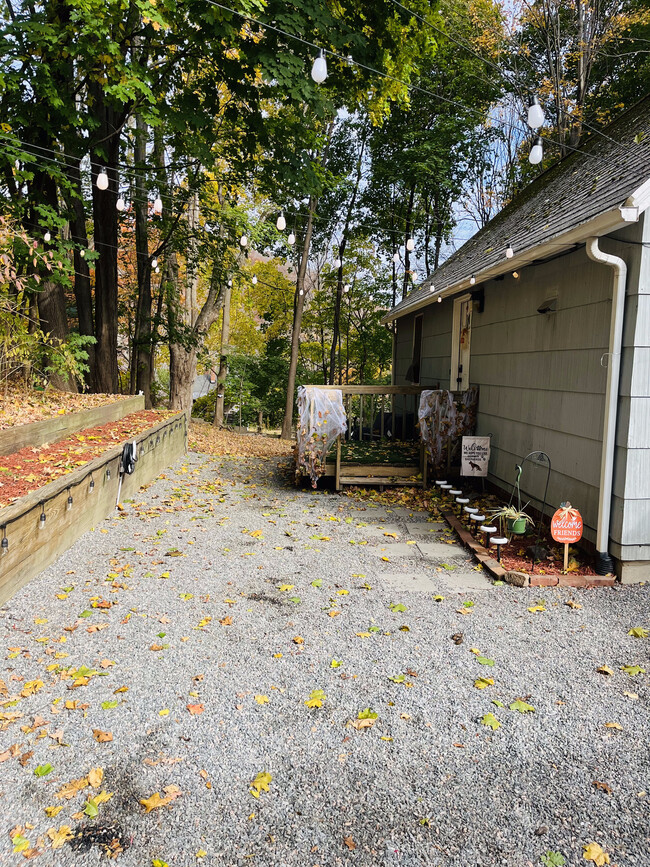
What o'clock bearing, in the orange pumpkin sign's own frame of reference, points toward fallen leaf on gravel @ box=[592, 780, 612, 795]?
The fallen leaf on gravel is roughly at 12 o'clock from the orange pumpkin sign.

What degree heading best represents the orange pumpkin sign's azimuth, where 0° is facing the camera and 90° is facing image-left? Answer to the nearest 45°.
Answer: approximately 0°

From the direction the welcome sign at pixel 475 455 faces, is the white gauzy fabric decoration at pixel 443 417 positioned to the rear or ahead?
to the rear

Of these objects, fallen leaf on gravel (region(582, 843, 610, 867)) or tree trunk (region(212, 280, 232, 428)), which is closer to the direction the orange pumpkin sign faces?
the fallen leaf on gravel

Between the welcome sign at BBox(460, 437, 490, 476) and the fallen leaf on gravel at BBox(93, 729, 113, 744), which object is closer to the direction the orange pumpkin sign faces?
the fallen leaf on gravel

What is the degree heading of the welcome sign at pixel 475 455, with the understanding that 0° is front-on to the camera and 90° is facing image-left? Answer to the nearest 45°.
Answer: approximately 0°

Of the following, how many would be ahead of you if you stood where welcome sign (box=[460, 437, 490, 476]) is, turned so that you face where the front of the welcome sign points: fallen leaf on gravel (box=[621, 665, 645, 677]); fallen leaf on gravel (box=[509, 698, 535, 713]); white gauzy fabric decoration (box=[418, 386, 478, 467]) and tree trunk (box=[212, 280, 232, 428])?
2

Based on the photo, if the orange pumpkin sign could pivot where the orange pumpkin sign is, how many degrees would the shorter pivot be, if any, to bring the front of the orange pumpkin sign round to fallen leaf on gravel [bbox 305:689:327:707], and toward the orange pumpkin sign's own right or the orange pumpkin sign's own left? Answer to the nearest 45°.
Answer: approximately 45° to the orange pumpkin sign's own right

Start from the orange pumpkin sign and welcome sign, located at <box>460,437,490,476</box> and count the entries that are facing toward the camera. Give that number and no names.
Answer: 2

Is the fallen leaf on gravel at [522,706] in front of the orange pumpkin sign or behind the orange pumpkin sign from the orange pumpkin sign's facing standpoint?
in front

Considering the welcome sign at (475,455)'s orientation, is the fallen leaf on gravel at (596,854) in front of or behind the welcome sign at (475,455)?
in front

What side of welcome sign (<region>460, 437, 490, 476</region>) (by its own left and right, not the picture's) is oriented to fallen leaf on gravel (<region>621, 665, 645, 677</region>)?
front

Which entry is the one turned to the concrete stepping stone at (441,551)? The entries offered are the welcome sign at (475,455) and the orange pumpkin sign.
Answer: the welcome sign

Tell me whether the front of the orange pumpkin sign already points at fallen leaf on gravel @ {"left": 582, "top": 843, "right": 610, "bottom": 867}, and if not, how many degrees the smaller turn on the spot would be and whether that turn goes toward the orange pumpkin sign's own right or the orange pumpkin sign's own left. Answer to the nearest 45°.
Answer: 0° — it already faces it
